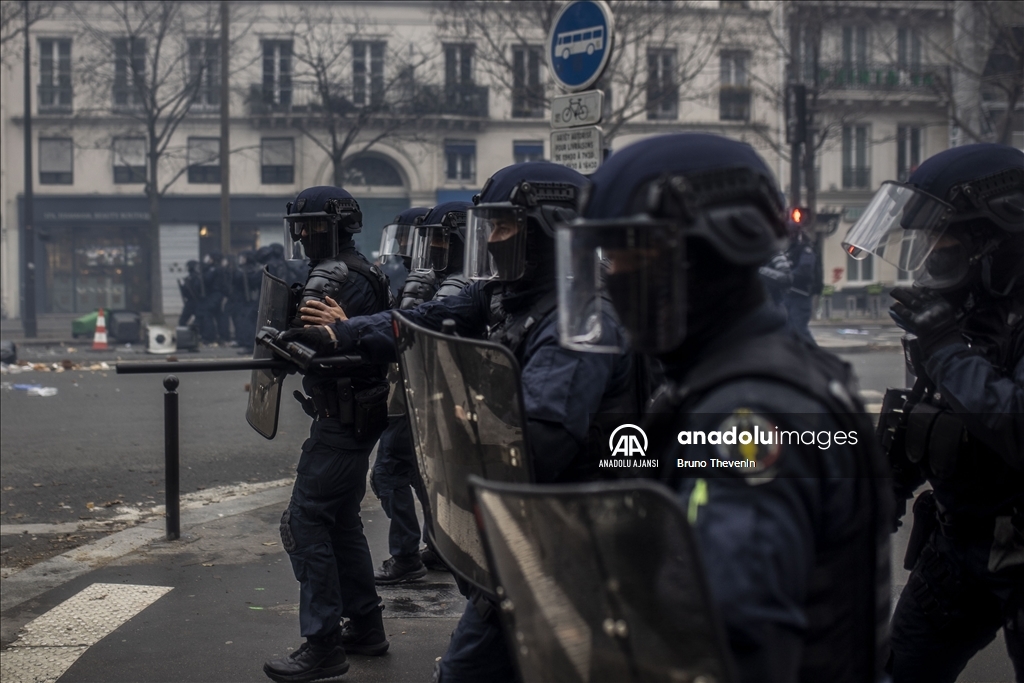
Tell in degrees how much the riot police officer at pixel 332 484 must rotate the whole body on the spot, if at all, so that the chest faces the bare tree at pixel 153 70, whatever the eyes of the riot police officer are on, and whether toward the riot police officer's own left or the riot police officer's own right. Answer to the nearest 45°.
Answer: approximately 90° to the riot police officer's own right

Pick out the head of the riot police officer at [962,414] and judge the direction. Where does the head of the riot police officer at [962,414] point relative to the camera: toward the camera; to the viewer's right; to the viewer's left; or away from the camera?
to the viewer's left

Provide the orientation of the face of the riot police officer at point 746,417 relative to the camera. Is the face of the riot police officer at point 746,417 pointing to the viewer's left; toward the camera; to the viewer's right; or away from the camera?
to the viewer's left

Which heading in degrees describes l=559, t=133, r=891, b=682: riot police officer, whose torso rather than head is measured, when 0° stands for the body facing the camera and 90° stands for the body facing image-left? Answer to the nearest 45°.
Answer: approximately 90°

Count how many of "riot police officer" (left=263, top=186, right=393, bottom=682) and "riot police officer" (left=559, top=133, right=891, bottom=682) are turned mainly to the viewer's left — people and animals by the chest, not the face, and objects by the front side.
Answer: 2

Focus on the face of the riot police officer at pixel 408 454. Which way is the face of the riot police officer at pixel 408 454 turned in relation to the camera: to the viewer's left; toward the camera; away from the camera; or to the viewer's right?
to the viewer's left

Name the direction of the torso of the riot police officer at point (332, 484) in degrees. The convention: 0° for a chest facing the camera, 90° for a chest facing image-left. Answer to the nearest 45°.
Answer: approximately 90°
